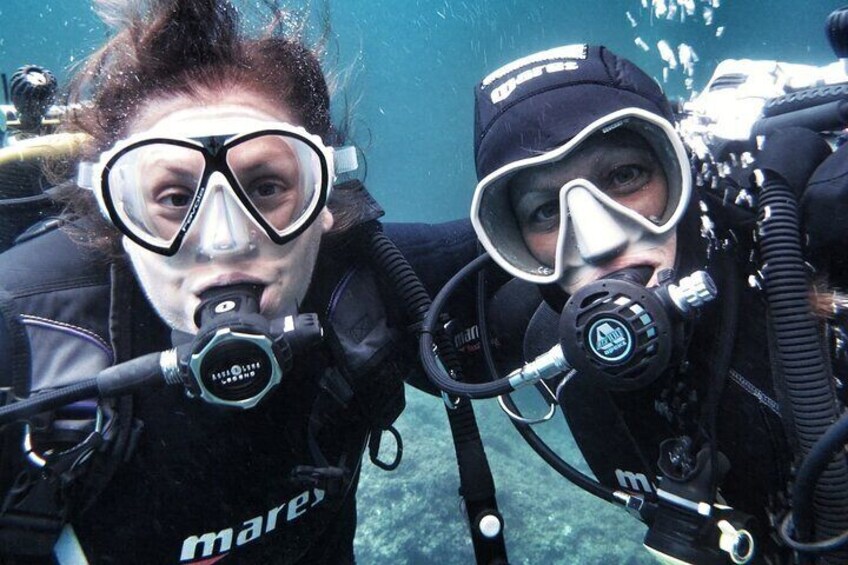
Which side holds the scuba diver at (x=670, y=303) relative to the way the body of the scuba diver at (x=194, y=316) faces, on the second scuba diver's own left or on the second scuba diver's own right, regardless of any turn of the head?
on the second scuba diver's own left

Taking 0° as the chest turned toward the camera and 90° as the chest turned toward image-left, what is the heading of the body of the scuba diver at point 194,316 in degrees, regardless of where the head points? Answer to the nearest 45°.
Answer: approximately 0°

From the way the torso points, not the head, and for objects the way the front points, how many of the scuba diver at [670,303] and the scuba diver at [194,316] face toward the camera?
2

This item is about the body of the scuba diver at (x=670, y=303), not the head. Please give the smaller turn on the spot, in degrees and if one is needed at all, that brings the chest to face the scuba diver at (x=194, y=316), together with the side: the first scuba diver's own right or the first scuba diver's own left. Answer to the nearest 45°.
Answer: approximately 90° to the first scuba diver's own right

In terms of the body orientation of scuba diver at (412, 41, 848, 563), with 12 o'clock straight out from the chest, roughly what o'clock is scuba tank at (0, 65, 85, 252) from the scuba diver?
The scuba tank is roughly at 3 o'clock from the scuba diver.
